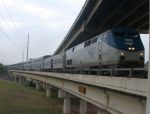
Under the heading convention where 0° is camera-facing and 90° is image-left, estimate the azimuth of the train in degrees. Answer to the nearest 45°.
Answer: approximately 315°
